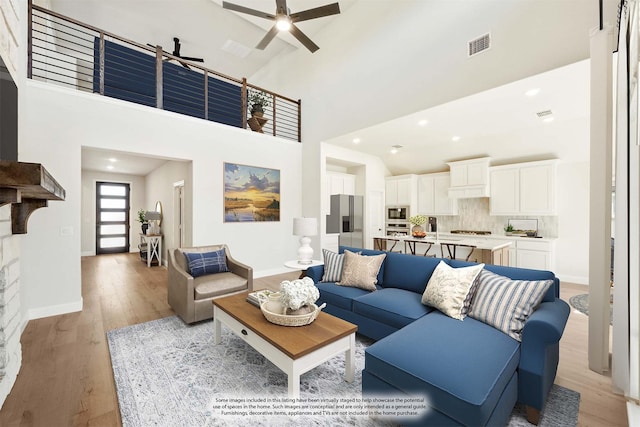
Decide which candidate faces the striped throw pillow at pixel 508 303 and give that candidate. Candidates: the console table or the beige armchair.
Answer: the beige armchair

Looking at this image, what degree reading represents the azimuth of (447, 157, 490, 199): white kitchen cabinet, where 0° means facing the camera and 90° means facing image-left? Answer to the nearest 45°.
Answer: approximately 45°

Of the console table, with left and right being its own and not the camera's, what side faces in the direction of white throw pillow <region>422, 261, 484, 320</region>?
left

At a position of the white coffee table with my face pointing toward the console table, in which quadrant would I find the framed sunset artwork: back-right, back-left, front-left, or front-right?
front-right

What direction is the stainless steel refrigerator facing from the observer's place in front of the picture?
facing the viewer and to the right of the viewer

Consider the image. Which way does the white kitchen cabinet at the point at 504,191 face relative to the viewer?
toward the camera

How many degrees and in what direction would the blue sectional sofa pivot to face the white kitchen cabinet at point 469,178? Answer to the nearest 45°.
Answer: approximately 135° to its right

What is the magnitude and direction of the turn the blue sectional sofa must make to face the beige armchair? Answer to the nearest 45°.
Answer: approximately 45° to its right

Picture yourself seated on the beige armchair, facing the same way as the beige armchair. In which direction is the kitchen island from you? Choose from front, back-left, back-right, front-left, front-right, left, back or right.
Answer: front-left
